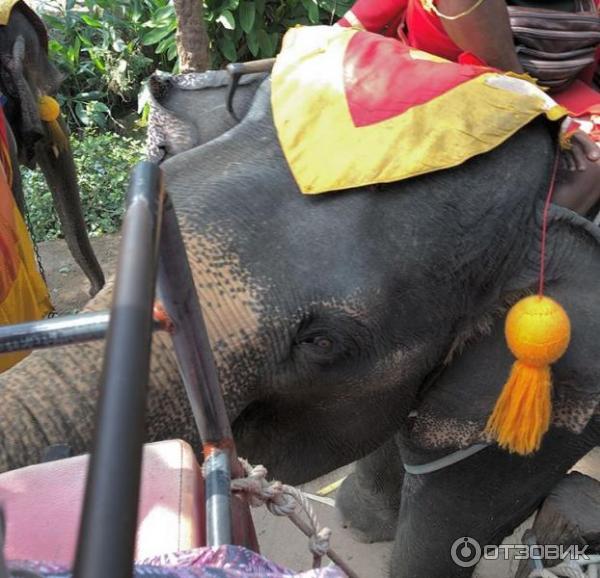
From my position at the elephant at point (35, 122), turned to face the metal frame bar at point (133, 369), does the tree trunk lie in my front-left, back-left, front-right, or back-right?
back-left

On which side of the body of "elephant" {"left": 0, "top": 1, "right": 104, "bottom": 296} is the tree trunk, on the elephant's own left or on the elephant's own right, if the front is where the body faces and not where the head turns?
on the elephant's own left
